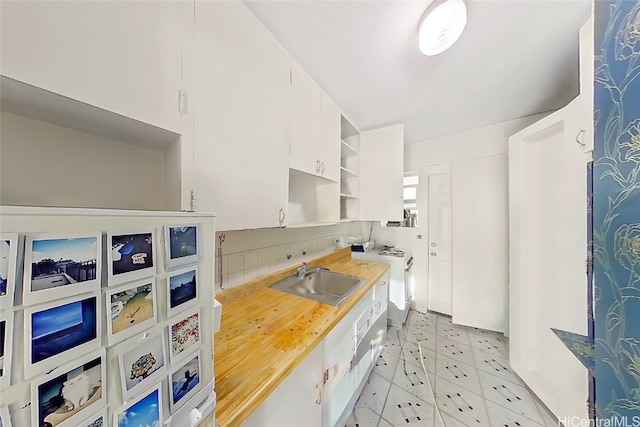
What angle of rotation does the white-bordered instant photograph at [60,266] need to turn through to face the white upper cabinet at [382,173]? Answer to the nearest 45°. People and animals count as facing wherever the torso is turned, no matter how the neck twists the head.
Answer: approximately 45° to its left

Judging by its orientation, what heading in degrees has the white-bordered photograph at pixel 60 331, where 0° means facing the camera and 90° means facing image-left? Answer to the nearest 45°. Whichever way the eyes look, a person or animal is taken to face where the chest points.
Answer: approximately 315°

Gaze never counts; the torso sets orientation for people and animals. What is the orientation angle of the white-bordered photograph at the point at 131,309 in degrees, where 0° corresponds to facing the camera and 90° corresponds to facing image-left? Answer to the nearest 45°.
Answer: approximately 315°

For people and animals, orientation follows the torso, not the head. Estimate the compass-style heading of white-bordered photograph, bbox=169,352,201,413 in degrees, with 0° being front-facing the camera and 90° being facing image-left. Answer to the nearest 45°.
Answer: approximately 315°

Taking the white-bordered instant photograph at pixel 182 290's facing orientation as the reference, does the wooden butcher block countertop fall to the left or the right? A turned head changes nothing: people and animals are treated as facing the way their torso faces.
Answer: on its left
